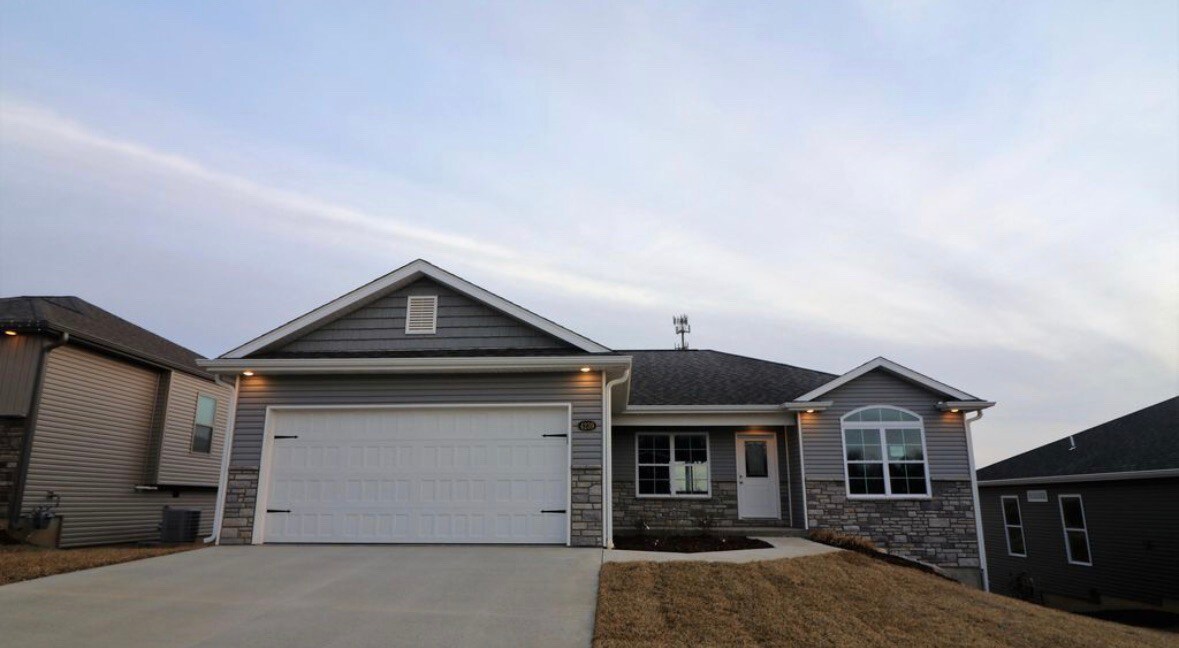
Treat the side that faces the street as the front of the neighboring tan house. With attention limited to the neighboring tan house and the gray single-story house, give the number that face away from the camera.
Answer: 0

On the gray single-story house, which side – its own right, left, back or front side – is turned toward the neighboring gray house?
left

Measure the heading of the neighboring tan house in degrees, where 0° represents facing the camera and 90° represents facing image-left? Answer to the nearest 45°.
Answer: approximately 45°

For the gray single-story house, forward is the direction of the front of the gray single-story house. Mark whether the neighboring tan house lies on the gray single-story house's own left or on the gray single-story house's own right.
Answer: on the gray single-story house's own right

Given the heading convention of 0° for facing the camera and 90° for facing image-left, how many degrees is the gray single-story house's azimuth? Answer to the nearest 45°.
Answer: approximately 0°

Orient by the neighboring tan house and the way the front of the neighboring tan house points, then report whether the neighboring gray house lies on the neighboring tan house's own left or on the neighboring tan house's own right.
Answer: on the neighboring tan house's own left

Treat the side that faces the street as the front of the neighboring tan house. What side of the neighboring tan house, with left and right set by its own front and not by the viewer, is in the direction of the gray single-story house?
left
